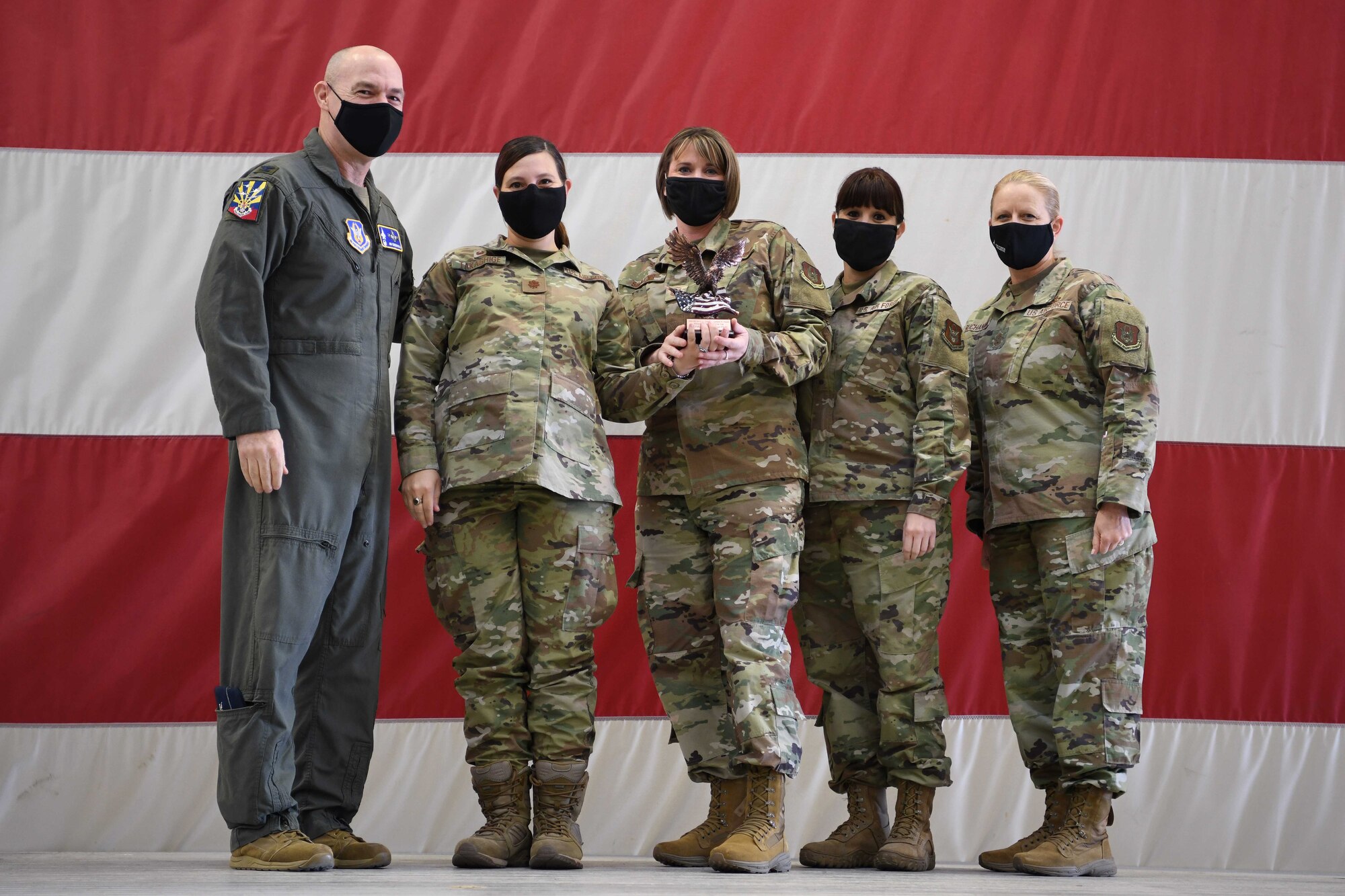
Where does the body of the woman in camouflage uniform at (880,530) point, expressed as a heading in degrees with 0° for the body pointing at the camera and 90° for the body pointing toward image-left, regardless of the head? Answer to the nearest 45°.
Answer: approximately 45°

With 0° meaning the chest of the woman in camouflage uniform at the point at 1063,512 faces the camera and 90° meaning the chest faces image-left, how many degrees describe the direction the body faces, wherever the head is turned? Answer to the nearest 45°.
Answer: approximately 45°
